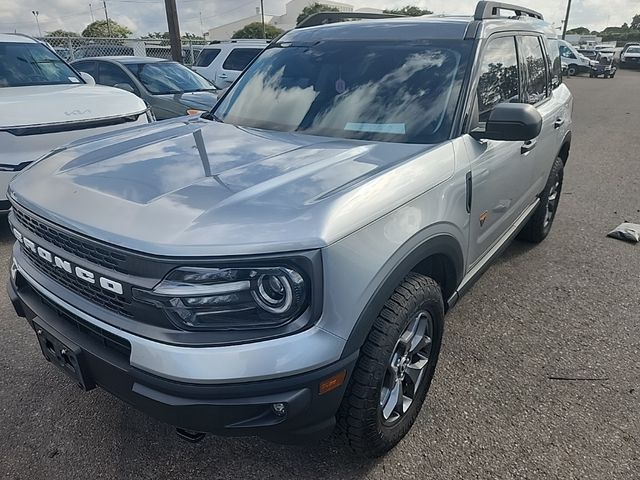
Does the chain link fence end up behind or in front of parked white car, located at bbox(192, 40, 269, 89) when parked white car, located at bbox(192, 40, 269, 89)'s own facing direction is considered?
behind

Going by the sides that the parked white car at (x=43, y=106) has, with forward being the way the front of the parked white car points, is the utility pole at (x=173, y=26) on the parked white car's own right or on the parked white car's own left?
on the parked white car's own left

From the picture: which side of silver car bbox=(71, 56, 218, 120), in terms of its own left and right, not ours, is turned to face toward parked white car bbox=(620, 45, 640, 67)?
left

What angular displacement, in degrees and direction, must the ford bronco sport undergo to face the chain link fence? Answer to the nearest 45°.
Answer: approximately 135° to its right

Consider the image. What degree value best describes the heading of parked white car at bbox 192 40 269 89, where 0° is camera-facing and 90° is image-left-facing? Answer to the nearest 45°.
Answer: approximately 315°

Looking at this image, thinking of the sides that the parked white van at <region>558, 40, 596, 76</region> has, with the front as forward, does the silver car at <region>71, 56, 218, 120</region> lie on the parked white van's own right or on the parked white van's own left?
on the parked white van's own right

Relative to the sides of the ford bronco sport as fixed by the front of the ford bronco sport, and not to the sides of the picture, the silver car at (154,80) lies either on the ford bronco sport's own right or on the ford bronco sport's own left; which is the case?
on the ford bronco sport's own right

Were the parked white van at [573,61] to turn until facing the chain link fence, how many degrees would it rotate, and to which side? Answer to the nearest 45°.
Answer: approximately 90° to its right

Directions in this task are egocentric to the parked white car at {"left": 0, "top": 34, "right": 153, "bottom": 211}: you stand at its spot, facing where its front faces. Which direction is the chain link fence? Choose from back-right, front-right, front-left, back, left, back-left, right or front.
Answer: back-left
